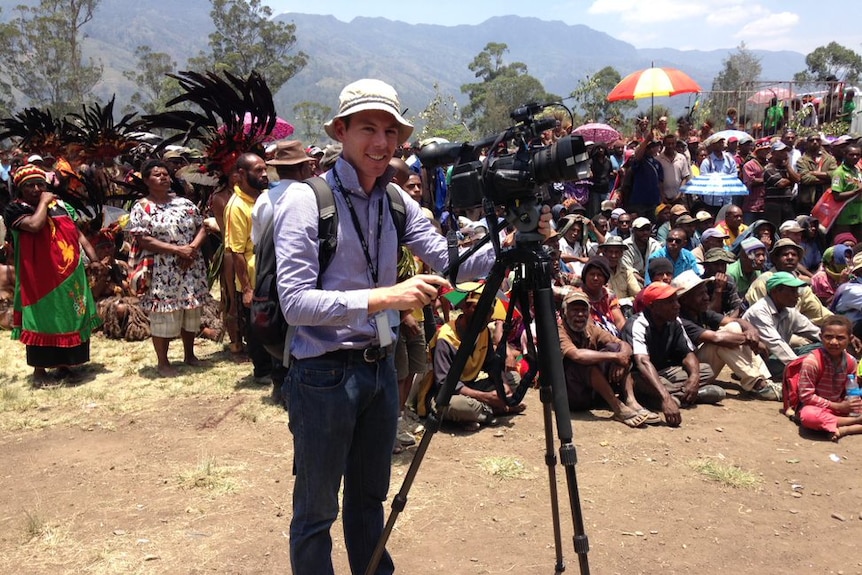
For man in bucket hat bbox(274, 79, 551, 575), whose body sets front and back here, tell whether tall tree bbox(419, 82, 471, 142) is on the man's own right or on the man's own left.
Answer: on the man's own left

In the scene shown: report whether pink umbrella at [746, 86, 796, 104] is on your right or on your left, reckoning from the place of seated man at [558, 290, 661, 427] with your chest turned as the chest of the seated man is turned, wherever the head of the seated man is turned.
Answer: on your left

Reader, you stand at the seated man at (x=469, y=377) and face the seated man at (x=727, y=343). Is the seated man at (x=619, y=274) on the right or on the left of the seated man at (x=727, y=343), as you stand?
left

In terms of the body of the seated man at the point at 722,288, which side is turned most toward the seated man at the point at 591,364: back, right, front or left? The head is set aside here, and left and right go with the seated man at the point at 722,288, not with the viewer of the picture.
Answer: front

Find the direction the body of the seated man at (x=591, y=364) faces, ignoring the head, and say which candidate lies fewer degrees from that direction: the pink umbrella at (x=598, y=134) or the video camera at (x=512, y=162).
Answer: the video camera

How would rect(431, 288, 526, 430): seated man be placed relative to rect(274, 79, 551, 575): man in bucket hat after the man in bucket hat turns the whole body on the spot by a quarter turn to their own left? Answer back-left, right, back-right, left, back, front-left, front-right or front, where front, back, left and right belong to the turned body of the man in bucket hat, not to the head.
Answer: front-left

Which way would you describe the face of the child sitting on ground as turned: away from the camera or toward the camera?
toward the camera

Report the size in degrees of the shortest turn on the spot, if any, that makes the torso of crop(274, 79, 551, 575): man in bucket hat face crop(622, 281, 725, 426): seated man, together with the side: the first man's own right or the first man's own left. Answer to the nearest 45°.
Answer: approximately 90° to the first man's own left

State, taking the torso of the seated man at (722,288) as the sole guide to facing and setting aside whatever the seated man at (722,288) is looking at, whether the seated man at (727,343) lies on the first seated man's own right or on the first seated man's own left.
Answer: on the first seated man's own left
